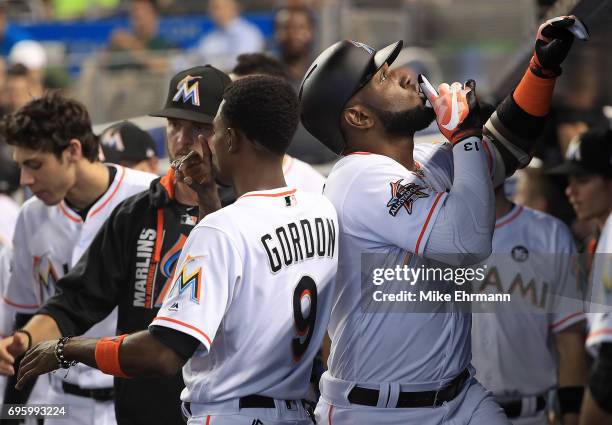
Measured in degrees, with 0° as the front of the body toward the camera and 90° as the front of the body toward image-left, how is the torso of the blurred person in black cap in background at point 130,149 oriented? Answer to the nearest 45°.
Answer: approximately 45°

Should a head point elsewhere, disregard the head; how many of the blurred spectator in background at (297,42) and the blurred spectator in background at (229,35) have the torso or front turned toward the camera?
2

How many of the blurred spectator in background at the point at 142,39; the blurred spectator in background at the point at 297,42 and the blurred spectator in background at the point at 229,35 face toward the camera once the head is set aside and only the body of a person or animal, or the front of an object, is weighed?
3

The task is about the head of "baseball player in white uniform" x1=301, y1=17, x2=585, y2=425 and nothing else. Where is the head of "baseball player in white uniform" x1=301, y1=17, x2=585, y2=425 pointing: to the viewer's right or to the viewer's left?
to the viewer's right

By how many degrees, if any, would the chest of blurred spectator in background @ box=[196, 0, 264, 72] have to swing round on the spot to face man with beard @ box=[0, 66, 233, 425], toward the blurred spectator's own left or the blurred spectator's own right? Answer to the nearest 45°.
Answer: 0° — they already face them

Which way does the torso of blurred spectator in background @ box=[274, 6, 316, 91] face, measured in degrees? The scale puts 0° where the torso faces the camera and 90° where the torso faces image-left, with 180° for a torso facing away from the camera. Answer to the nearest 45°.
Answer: approximately 0°

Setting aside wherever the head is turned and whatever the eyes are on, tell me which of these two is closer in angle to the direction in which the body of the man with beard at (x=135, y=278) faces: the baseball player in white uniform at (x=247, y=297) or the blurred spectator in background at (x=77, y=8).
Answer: the baseball player in white uniform

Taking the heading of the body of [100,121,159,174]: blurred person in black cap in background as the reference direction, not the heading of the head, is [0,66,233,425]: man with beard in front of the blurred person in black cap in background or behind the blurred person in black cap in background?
in front

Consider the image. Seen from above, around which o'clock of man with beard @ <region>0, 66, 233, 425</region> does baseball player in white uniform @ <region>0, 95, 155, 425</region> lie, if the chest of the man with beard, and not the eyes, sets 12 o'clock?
The baseball player in white uniform is roughly at 4 o'clock from the man with beard.

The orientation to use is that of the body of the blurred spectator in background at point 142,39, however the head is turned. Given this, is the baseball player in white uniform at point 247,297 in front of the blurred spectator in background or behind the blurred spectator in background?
in front

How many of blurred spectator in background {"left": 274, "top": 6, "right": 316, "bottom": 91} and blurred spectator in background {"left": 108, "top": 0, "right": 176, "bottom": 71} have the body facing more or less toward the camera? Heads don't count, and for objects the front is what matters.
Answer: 2
